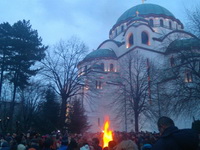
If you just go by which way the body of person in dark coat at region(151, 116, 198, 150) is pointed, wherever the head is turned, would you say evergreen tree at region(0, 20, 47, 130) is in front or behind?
in front

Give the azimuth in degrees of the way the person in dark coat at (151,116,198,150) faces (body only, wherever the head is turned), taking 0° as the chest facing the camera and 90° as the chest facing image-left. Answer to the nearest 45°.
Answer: approximately 135°

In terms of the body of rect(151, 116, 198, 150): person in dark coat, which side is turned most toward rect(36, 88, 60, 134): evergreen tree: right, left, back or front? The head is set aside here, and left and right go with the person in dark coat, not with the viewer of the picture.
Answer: front

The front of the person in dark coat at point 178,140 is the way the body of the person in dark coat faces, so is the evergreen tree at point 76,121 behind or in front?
in front
